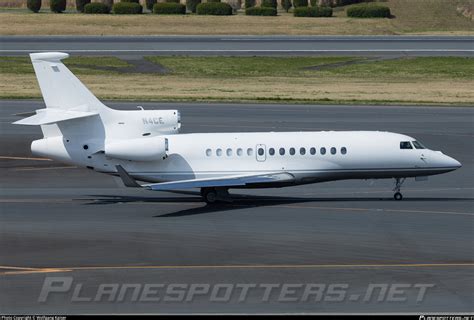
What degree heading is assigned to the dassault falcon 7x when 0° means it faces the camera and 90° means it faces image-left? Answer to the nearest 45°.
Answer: approximately 270°
